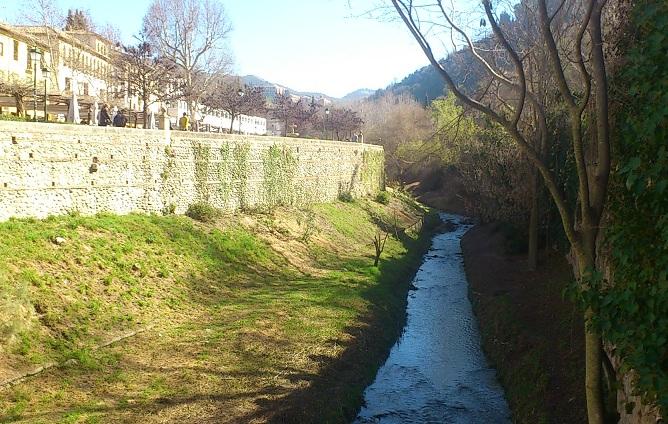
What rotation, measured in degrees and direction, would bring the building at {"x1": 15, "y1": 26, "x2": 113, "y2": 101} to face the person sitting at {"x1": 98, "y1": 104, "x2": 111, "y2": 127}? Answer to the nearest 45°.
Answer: approximately 45° to its right

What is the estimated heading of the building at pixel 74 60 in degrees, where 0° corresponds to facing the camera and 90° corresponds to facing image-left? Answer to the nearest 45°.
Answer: approximately 315°

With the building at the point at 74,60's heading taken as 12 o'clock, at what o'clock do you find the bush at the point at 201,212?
The bush is roughly at 1 o'clock from the building.

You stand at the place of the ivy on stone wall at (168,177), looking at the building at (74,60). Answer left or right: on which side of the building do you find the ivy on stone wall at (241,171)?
right

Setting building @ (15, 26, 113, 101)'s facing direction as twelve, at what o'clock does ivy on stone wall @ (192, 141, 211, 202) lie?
The ivy on stone wall is roughly at 1 o'clock from the building.
